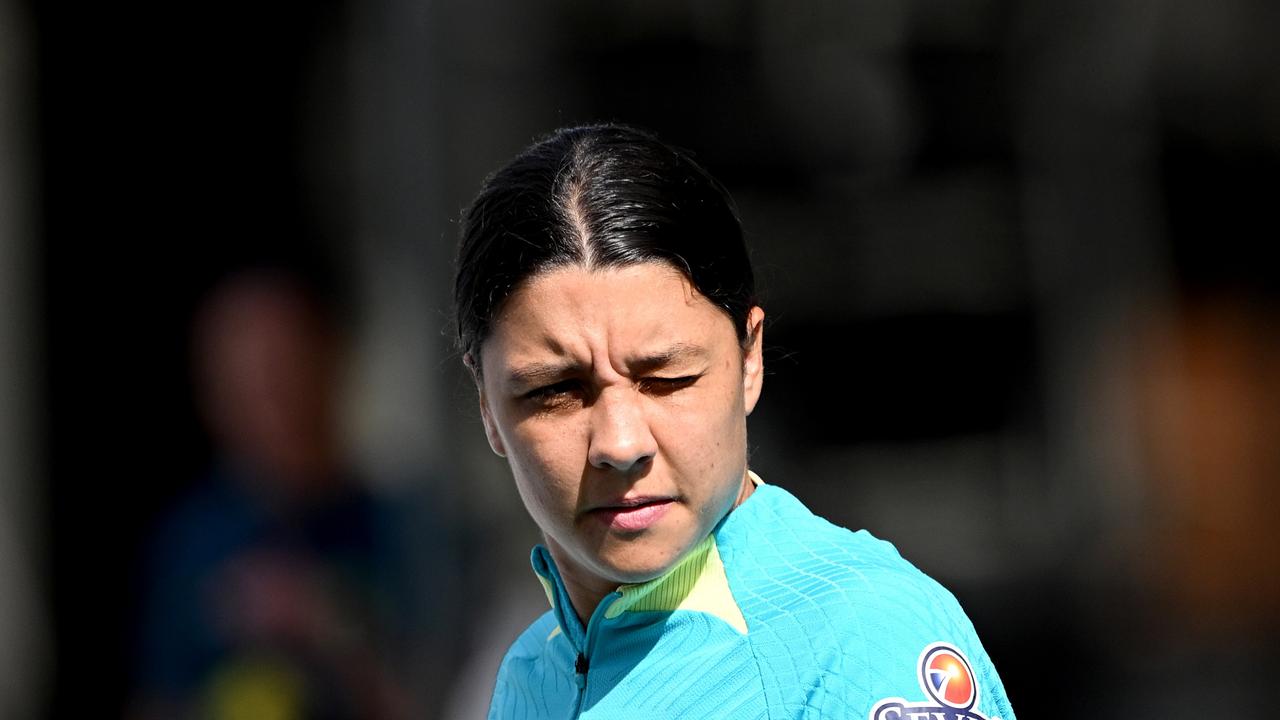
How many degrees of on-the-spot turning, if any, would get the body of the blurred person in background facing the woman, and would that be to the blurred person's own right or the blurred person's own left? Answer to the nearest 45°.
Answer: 0° — they already face them

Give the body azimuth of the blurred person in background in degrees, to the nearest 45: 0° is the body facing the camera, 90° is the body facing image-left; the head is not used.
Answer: approximately 0°

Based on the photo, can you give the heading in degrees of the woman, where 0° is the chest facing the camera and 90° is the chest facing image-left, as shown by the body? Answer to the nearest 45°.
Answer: approximately 45°
